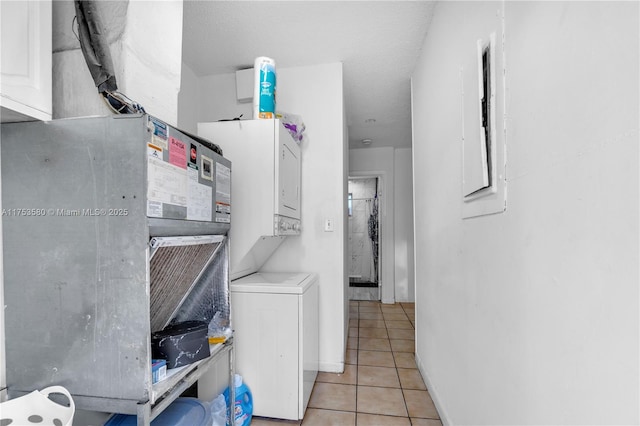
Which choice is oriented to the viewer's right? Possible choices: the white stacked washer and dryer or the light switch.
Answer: the white stacked washer and dryer

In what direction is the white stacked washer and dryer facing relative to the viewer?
to the viewer's right

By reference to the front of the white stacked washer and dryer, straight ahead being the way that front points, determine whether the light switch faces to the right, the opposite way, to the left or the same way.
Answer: to the right

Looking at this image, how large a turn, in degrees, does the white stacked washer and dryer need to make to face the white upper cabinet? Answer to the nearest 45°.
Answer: approximately 135° to its right

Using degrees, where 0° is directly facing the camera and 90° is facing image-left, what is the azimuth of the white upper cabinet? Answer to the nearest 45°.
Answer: approximately 315°

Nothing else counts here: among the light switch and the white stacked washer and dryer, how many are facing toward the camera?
1

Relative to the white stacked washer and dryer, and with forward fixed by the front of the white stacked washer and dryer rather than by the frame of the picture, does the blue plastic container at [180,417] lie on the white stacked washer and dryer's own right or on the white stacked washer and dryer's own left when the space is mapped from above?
on the white stacked washer and dryer's own right

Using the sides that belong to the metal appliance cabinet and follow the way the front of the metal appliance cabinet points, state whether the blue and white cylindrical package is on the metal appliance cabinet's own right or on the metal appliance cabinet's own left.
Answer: on the metal appliance cabinet's own left

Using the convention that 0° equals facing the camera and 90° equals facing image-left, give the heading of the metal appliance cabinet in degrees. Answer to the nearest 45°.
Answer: approximately 315°
